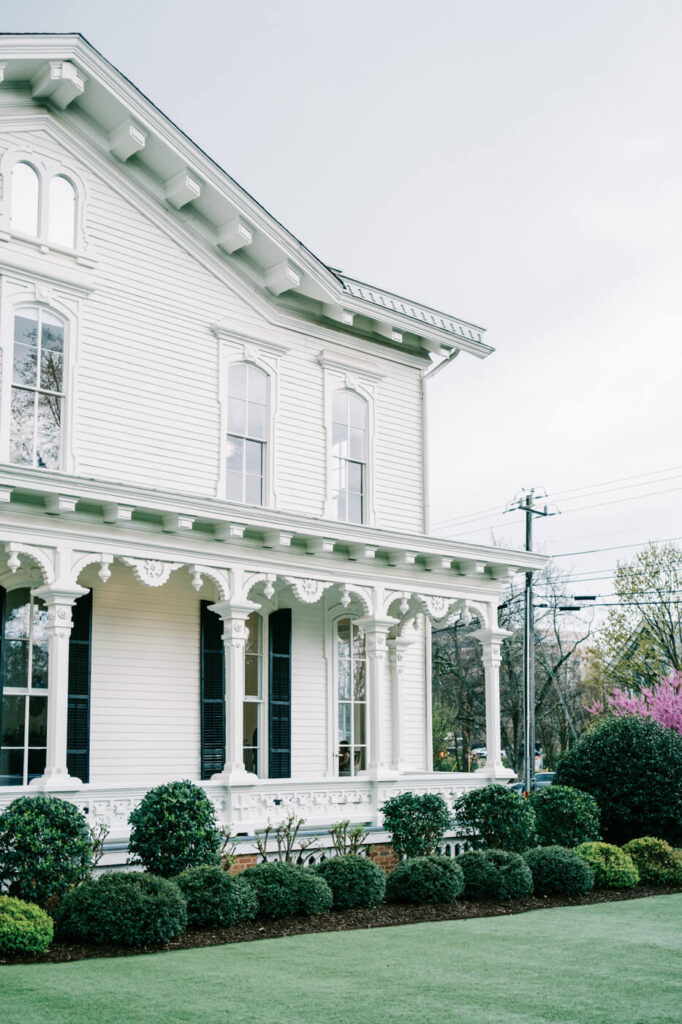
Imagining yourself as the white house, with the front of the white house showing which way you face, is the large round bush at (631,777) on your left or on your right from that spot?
on your left

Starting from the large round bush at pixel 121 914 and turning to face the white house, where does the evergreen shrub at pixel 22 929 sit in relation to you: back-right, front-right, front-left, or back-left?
back-left

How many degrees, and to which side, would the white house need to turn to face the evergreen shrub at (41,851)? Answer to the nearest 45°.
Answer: approximately 45° to its right

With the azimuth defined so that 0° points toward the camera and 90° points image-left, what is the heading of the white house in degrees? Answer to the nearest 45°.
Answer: approximately 315°

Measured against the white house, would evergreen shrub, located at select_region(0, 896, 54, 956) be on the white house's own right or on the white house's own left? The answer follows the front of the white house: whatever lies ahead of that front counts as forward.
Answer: on the white house's own right

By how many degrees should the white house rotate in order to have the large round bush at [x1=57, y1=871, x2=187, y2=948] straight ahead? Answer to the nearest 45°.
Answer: approximately 45° to its right
